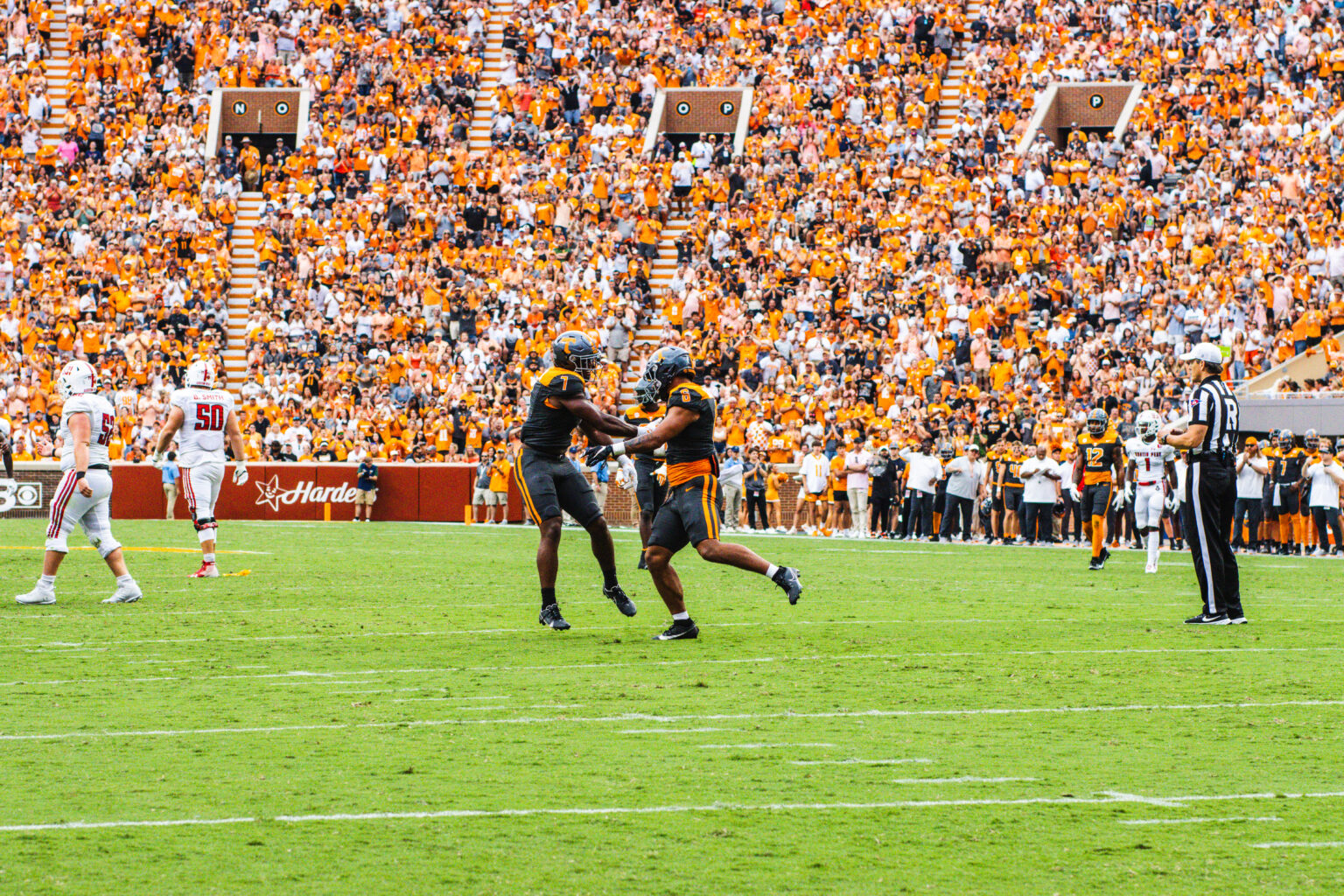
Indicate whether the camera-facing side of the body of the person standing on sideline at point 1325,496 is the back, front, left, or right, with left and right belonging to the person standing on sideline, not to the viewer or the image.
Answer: front

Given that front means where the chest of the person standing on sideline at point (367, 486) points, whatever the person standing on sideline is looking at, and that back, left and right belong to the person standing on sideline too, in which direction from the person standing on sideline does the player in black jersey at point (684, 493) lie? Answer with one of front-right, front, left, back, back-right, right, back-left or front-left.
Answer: front

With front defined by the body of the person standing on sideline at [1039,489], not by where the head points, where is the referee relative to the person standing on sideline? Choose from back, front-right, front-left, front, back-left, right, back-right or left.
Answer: front

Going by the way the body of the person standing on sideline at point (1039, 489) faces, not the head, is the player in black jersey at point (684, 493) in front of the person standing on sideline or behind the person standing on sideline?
in front

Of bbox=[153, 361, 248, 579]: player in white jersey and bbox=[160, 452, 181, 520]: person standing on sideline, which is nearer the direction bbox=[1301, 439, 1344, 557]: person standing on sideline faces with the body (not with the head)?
the player in white jersey

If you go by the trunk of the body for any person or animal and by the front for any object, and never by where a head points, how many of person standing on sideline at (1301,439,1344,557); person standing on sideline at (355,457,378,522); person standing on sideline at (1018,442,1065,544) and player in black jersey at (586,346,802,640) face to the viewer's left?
1

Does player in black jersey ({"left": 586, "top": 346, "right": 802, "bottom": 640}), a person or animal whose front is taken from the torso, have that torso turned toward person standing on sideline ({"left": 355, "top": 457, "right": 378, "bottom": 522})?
no

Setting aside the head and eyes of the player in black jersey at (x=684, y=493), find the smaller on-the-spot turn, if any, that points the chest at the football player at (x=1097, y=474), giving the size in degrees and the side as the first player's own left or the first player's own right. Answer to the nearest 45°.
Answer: approximately 135° to the first player's own right

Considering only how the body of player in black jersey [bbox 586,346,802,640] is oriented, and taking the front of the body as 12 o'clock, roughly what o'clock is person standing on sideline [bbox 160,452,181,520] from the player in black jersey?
The person standing on sideline is roughly at 2 o'clock from the player in black jersey.

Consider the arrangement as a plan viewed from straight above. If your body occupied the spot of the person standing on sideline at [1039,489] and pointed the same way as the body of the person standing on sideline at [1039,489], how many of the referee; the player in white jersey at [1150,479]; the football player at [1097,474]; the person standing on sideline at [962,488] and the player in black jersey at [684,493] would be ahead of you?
4

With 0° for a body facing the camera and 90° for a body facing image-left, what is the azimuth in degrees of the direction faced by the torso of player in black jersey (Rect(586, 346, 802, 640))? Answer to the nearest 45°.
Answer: approximately 90°

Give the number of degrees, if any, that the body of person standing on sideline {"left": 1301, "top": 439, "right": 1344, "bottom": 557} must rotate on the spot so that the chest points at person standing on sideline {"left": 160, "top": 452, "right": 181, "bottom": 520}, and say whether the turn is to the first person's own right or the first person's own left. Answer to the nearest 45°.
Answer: approximately 90° to the first person's own right

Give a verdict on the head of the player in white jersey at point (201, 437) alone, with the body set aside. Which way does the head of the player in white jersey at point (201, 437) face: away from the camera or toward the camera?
away from the camera

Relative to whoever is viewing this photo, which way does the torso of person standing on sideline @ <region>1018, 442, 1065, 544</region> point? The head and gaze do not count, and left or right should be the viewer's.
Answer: facing the viewer
